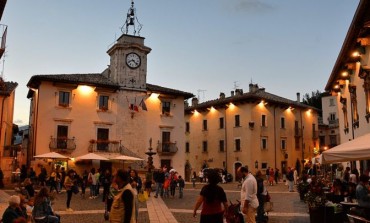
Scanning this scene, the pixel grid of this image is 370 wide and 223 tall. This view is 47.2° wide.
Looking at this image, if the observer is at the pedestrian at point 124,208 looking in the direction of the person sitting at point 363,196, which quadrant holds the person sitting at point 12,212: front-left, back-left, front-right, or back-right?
back-left

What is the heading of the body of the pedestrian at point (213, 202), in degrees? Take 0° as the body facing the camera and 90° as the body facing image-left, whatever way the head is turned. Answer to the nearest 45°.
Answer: approximately 180°

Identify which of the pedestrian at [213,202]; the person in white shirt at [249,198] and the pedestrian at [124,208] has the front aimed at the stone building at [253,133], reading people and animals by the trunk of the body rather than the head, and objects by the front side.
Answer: the pedestrian at [213,202]

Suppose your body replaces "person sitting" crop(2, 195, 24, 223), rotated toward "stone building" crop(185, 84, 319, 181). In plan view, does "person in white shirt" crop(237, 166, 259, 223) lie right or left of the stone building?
right
